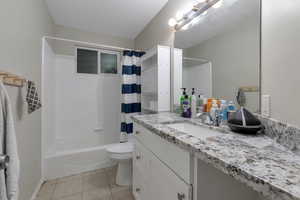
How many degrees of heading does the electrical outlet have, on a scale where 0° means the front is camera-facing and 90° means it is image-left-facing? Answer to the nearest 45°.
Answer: approximately 45°

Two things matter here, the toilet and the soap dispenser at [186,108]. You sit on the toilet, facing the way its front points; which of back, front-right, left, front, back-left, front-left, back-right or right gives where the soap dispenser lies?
back-left

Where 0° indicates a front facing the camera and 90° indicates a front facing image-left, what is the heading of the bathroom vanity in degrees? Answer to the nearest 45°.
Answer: approximately 45°

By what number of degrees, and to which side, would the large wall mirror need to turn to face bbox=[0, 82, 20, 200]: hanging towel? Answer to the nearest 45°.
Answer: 0° — it already faces it

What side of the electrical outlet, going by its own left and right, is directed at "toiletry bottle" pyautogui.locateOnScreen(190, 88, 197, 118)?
right
